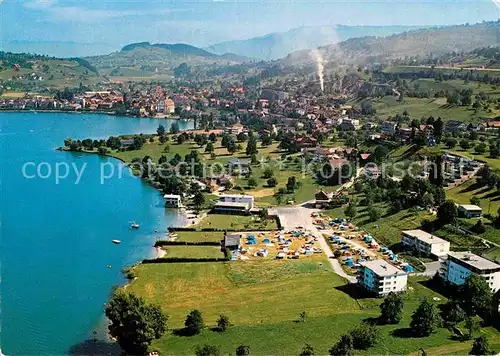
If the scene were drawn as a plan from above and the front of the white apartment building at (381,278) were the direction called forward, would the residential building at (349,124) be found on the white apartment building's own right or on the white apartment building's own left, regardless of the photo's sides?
on the white apartment building's own right

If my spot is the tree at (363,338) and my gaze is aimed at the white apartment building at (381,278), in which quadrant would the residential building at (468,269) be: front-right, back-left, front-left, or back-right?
front-right

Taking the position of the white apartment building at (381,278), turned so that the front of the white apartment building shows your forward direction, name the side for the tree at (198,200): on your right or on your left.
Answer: on your right

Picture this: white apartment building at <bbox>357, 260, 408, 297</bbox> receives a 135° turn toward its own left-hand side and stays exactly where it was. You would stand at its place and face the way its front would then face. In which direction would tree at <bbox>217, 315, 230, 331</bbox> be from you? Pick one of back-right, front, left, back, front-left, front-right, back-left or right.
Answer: back-right

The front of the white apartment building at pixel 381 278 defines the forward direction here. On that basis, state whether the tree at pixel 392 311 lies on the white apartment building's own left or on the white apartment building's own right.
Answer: on the white apartment building's own left

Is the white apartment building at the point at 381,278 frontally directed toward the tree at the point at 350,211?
no

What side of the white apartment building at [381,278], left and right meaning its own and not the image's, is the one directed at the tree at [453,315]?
left

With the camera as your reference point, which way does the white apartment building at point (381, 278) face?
facing the viewer and to the left of the viewer

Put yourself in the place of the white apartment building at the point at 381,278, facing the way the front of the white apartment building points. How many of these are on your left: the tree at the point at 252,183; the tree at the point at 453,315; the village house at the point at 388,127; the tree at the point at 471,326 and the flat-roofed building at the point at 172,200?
2

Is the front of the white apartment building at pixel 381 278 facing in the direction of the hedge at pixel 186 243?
no

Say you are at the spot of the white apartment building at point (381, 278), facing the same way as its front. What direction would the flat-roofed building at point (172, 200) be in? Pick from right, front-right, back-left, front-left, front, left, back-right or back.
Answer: right

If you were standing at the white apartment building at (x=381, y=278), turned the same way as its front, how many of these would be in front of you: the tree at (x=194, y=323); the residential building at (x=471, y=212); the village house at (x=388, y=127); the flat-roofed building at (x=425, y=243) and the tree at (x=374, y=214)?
1

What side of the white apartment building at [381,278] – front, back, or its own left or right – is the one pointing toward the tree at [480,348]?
left

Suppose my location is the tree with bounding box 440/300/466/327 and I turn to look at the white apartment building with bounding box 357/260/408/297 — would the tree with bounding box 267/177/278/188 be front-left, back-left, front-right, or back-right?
front-right

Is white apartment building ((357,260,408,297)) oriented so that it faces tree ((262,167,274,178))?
no

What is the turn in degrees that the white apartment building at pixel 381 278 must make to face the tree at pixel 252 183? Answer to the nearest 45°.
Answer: approximately 90° to its right

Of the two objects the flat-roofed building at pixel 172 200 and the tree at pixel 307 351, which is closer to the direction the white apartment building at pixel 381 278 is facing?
the tree

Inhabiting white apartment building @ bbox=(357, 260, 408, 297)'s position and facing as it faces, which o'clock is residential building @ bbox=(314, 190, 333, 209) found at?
The residential building is roughly at 4 o'clock from the white apartment building.

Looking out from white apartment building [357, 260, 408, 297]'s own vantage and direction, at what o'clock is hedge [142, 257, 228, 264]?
The hedge is roughly at 2 o'clock from the white apartment building.

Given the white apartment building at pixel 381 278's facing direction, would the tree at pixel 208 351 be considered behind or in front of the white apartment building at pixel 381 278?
in front
